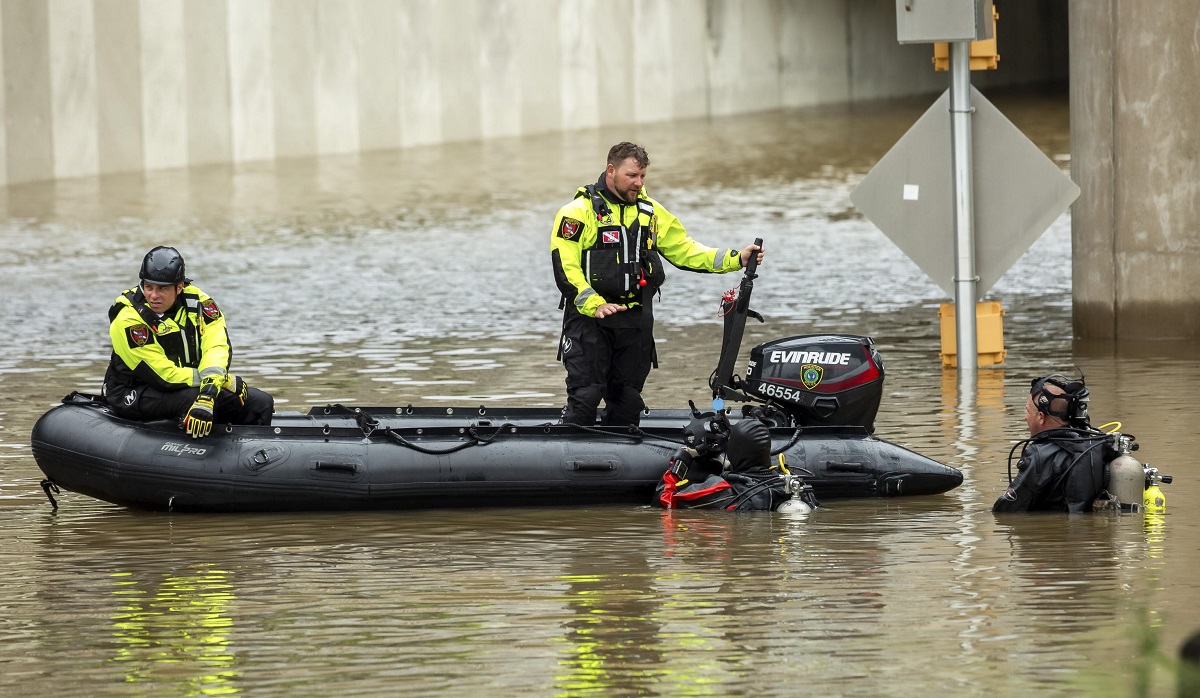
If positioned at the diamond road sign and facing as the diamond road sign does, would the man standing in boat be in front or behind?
behind

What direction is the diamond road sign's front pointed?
away from the camera

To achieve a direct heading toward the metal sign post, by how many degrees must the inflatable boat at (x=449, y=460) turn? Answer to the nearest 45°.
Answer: approximately 135° to its right

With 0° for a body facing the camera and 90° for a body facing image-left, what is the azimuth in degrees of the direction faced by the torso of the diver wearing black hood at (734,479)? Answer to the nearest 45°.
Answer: approximately 135°

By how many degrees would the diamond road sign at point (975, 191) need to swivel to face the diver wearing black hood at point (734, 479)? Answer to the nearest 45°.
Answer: approximately 180°

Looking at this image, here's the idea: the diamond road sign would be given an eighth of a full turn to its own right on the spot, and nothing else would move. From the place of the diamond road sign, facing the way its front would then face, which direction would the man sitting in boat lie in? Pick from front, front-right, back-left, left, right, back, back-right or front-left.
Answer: back

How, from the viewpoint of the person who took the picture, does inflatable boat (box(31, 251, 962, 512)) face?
facing to the left of the viewer

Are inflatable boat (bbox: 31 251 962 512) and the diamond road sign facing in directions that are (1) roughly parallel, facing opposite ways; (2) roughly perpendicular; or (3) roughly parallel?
roughly perpendicular

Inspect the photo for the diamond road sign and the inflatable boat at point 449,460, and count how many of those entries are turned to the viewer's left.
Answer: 1

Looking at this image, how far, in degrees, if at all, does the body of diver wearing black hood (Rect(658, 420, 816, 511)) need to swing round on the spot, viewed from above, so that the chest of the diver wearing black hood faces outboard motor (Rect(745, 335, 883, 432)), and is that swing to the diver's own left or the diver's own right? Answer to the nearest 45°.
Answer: approximately 90° to the diver's own right
